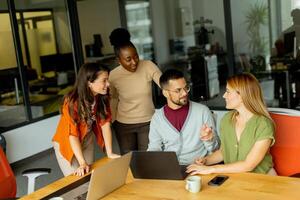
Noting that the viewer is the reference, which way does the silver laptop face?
facing away from the viewer and to the left of the viewer

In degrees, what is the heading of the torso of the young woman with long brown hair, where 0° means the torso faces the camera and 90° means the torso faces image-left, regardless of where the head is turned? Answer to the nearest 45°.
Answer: approximately 315°

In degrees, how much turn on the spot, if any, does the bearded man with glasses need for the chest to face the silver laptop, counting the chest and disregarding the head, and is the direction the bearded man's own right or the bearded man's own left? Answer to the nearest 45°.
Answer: approximately 45° to the bearded man's own right

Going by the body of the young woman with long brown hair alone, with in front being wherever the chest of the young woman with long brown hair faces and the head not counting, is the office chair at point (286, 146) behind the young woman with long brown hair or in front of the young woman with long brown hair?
in front

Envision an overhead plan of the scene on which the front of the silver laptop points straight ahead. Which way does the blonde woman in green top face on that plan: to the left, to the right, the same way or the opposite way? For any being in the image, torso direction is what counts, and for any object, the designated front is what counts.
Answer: to the left

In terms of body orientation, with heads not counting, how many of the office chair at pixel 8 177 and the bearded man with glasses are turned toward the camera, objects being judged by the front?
1

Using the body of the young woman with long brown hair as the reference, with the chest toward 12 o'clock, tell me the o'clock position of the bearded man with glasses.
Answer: The bearded man with glasses is roughly at 11 o'clock from the young woman with long brown hair.

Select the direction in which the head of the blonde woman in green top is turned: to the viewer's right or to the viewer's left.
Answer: to the viewer's left
